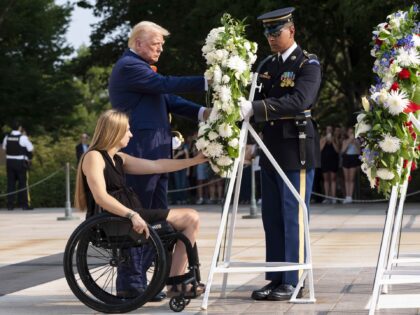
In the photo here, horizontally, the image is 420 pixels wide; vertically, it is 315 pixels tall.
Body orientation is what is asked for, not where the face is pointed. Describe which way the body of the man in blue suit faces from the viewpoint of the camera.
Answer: to the viewer's right

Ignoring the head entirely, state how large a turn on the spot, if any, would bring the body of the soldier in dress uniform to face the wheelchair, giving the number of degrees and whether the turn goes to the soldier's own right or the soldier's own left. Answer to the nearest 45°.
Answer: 0° — they already face it

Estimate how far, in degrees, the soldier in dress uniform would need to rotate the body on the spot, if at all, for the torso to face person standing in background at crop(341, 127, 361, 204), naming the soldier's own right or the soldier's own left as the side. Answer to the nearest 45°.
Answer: approximately 135° to the soldier's own right

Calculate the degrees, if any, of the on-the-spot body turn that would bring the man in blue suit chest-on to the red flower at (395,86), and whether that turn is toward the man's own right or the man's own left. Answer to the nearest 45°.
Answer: approximately 45° to the man's own right

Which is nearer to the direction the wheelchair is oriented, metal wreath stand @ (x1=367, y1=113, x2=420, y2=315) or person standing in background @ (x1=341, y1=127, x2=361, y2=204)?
the metal wreath stand

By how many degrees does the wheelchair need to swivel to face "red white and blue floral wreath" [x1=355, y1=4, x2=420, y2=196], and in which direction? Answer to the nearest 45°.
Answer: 0° — it already faces it

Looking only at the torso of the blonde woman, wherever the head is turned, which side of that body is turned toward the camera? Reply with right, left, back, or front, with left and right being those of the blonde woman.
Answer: right

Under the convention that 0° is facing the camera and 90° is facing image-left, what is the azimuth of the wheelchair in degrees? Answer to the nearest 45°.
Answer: approximately 270°

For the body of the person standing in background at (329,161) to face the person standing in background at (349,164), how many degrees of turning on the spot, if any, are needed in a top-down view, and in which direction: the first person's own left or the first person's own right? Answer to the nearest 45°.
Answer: approximately 45° to the first person's own left

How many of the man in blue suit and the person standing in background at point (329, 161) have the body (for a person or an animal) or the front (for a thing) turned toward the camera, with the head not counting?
1
